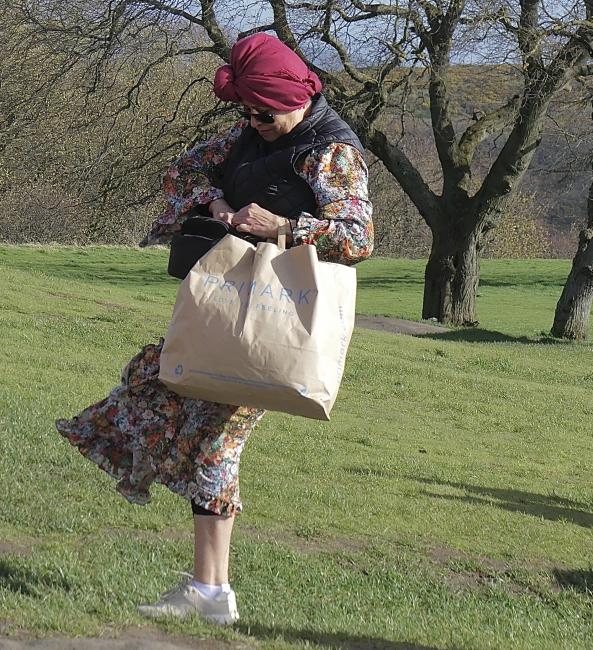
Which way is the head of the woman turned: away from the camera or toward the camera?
toward the camera

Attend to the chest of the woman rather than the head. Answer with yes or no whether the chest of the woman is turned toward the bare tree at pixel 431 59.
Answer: no

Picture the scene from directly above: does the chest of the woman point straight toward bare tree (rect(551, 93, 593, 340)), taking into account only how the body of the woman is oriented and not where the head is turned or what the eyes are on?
no
